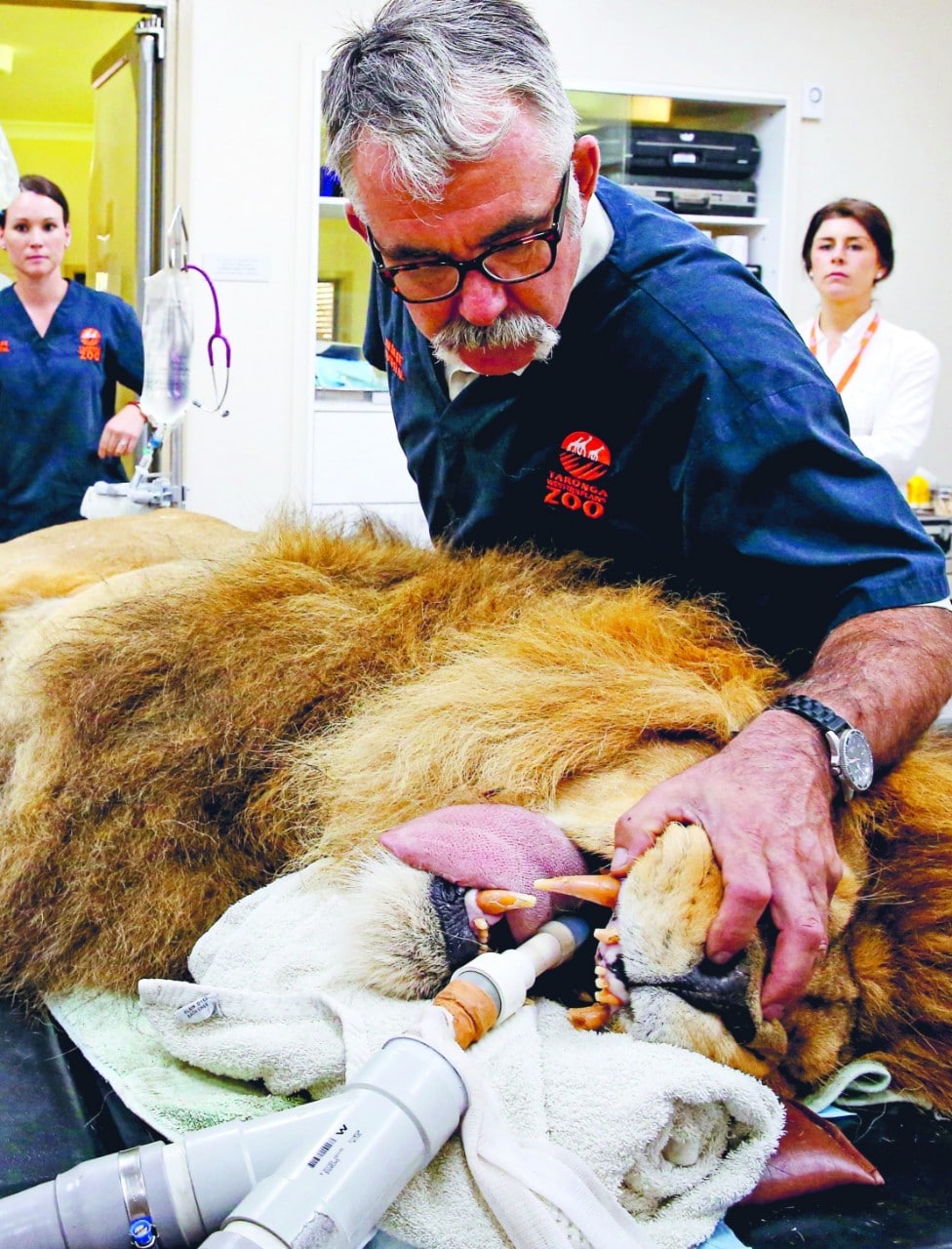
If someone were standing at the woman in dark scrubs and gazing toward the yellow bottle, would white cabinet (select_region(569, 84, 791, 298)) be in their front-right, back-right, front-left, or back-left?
front-left

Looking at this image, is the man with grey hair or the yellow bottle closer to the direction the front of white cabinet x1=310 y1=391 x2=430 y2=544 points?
the man with grey hair

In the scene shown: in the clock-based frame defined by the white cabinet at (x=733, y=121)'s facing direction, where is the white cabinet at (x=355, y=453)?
the white cabinet at (x=355, y=453) is roughly at 2 o'clock from the white cabinet at (x=733, y=121).

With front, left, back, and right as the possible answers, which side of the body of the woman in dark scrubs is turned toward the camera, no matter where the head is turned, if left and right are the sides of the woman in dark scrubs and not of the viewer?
front

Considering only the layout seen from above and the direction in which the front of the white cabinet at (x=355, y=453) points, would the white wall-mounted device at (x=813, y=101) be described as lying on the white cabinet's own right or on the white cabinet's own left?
on the white cabinet's own left

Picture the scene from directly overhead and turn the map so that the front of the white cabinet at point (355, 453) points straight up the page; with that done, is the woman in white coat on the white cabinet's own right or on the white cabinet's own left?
on the white cabinet's own left

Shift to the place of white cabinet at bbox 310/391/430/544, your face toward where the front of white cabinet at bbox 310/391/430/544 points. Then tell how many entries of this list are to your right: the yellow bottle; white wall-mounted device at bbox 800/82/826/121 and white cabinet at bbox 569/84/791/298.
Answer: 0

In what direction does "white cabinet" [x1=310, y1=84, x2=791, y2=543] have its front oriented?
toward the camera

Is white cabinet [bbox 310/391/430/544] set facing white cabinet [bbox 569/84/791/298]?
no

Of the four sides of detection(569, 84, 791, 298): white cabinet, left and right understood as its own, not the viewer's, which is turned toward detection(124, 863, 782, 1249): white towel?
front

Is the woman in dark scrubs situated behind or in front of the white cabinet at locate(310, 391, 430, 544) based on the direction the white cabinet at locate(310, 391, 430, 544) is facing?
in front

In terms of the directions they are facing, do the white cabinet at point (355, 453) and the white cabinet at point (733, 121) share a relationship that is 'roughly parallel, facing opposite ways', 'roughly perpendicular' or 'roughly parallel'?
roughly parallel

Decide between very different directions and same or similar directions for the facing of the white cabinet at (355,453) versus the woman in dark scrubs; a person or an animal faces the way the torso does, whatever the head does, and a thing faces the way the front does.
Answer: same or similar directions

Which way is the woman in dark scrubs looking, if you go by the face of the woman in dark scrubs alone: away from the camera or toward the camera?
toward the camera

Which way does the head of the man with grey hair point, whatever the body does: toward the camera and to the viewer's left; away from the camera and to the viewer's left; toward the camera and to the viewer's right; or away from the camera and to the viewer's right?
toward the camera and to the viewer's left
